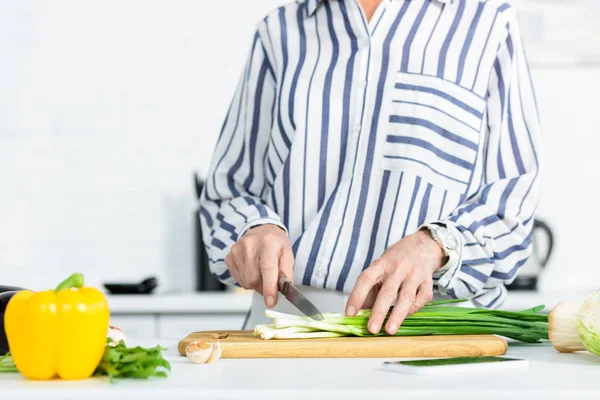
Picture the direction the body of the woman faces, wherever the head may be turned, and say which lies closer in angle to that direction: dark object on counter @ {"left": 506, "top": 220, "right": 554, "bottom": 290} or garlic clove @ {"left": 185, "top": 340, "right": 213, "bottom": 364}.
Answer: the garlic clove

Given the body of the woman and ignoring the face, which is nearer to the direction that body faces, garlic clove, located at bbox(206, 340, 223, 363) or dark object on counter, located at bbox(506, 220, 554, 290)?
the garlic clove

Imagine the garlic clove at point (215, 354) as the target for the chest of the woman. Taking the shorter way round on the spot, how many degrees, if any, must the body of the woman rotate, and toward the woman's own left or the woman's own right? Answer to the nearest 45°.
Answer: approximately 45° to the woman's own right

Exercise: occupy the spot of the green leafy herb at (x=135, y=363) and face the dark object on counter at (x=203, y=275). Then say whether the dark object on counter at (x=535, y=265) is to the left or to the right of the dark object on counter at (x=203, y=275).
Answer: right

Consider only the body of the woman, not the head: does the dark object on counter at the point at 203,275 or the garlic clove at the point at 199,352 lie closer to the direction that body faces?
the garlic clove

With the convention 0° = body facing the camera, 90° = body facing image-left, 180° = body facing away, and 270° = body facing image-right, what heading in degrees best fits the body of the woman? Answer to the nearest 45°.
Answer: approximately 0°

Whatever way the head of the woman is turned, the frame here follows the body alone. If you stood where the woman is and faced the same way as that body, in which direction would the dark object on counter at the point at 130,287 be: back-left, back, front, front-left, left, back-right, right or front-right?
back-right
